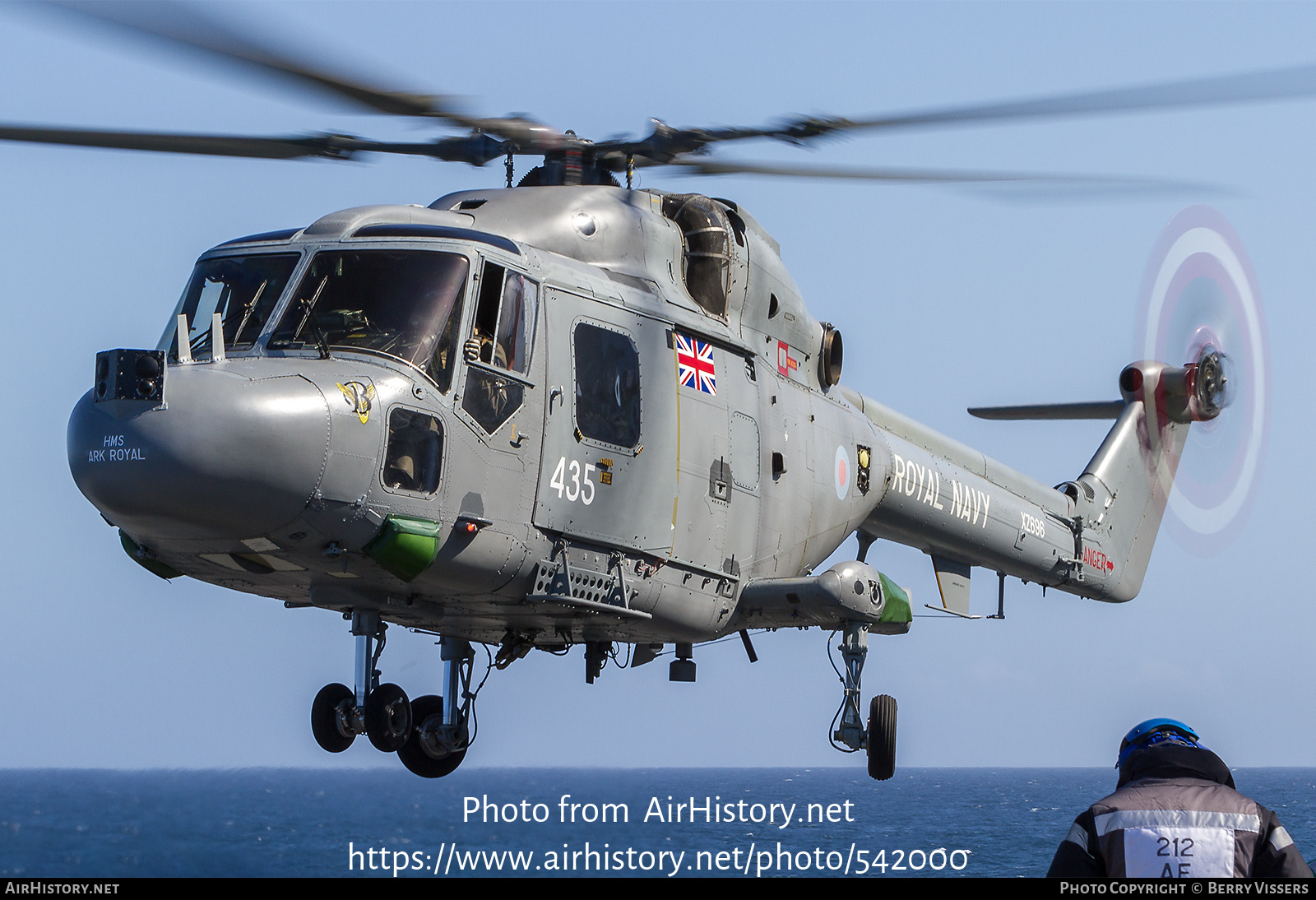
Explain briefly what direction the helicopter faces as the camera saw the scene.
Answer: facing the viewer and to the left of the viewer
